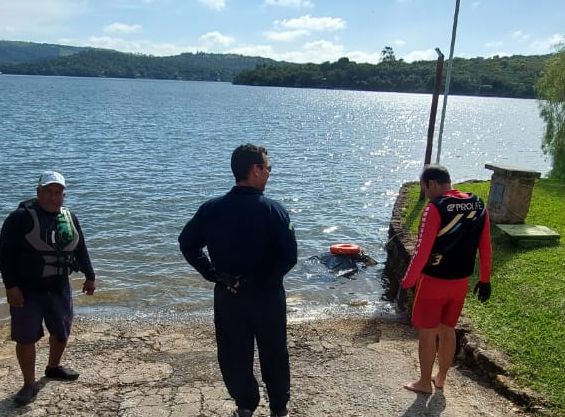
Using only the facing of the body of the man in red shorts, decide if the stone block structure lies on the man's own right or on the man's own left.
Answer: on the man's own right

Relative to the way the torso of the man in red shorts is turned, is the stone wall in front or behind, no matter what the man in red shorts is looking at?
in front

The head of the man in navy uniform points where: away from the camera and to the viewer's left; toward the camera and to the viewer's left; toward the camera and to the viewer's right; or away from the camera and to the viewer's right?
away from the camera and to the viewer's right

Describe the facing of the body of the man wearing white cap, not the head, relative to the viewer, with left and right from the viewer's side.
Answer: facing the viewer and to the right of the viewer

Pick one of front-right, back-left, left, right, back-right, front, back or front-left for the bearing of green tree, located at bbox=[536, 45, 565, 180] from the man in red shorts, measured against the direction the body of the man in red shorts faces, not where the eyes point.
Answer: front-right

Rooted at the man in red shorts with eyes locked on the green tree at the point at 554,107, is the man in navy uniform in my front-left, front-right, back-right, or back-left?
back-left

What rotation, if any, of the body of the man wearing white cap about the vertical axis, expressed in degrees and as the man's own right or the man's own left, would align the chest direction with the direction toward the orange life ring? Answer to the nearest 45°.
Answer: approximately 90° to the man's own left

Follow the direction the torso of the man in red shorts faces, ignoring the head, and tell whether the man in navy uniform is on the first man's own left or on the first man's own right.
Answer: on the first man's own left

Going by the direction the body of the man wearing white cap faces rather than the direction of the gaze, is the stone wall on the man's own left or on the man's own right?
on the man's own left

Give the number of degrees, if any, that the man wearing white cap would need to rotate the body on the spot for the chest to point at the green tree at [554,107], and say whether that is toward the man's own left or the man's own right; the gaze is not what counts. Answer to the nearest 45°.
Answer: approximately 90° to the man's own left

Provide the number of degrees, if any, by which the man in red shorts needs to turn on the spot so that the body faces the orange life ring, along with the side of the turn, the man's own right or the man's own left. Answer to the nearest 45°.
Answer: approximately 45° to the man's own right

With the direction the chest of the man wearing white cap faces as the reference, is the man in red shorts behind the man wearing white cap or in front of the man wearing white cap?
in front

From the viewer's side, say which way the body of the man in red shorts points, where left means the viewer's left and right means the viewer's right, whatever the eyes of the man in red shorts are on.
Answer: facing away from the viewer and to the left of the viewer

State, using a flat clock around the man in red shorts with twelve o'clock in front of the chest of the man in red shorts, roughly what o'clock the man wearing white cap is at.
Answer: The man wearing white cap is roughly at 10 o'clock from the man in red shorts.
